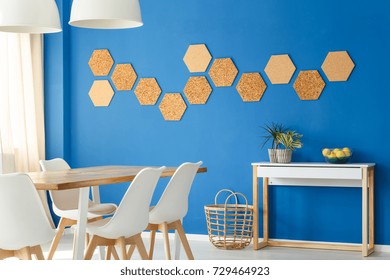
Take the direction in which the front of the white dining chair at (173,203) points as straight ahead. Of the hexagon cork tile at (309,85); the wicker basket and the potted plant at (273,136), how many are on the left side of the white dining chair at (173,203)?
0

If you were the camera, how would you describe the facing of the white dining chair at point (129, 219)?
facing away from the viewer and to the left of the viewer

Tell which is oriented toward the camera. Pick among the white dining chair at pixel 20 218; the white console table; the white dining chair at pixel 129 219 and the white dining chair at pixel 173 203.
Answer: the white console table

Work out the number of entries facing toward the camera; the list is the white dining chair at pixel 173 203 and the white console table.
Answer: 1

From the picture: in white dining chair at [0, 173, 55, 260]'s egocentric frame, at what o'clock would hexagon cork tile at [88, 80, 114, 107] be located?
The hexagon cork tile is roughly at 11 o'clock from the white dining chair.

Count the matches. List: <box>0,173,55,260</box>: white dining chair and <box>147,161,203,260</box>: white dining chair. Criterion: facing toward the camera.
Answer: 0

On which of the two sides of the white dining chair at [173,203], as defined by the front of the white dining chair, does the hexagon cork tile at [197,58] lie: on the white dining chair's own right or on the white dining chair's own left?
on the white dining chair's own right

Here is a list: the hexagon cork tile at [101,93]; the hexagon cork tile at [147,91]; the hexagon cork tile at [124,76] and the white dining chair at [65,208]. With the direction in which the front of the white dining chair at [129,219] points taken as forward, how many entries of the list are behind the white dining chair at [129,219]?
0

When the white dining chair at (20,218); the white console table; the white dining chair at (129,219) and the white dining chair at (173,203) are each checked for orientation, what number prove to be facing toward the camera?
1

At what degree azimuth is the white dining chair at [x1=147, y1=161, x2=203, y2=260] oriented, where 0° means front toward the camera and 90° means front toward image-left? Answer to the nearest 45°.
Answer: approximately 135°

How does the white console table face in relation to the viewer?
toward the camera

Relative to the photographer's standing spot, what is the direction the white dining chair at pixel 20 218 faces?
facing away from the viewer and to the right of the viewer

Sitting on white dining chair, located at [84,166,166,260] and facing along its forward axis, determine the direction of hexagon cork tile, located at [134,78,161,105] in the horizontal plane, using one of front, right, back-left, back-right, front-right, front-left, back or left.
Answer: front-right

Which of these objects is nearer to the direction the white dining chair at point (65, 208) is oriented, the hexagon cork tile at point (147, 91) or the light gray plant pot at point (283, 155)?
the light gray plant pot

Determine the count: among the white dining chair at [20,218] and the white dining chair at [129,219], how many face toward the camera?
0

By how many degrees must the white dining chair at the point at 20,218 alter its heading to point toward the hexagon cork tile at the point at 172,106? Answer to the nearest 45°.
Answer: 0° — it already faces it
